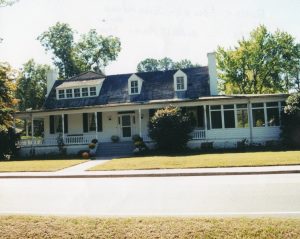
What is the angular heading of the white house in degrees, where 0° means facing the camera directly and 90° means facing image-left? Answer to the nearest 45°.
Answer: approximately 0°

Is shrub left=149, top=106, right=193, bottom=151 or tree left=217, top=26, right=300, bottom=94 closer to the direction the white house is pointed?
the shrub

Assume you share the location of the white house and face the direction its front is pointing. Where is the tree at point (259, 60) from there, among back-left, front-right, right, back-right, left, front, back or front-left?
back-left

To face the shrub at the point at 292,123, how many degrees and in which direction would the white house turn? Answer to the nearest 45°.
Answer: approximately 45° to its left

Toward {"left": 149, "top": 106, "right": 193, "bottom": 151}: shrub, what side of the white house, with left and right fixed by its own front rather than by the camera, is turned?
front
